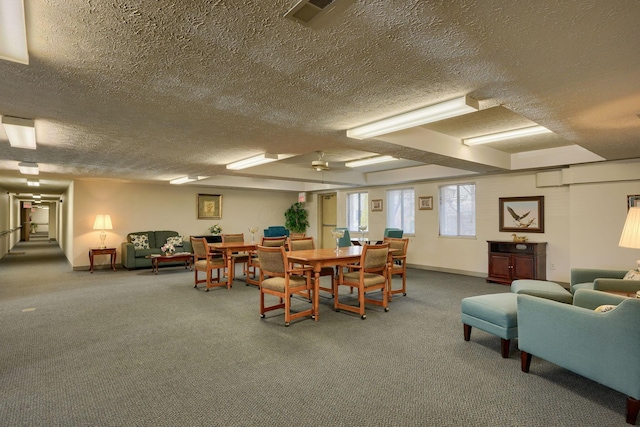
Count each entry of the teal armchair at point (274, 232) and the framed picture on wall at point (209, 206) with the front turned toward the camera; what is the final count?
2

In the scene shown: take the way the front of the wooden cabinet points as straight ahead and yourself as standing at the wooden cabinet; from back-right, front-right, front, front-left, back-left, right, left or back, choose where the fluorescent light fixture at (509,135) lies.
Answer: front-left

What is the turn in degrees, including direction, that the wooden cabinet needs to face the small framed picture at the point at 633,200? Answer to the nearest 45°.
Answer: approximately 135° to its left

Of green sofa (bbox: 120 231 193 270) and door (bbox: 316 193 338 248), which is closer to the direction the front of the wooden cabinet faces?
the green sofa

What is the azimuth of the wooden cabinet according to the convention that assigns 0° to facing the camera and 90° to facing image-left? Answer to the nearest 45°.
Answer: approximately 45°

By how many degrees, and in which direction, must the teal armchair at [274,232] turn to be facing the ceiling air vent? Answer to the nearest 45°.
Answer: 0° — it already faces it

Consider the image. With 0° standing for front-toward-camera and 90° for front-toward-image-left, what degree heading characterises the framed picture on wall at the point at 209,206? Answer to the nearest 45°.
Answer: approximately 0°

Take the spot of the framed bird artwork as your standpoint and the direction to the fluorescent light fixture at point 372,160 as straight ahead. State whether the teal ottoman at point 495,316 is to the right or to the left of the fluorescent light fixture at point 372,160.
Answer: left

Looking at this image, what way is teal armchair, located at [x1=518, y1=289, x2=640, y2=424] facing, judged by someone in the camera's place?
facing away from the viewer and to the left of the viewer

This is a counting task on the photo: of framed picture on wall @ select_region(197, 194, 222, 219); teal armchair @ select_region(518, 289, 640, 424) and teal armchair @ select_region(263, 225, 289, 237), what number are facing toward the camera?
2
